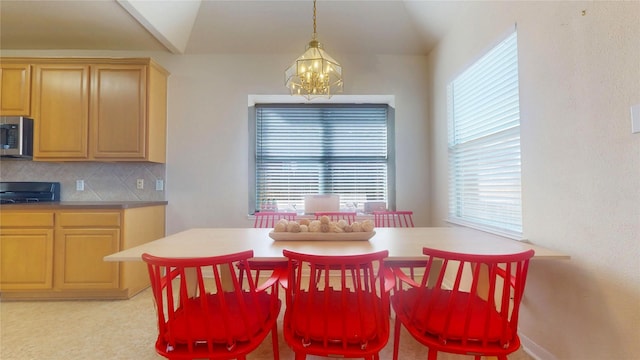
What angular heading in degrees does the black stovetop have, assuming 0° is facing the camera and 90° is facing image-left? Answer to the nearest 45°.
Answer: approximately 0°

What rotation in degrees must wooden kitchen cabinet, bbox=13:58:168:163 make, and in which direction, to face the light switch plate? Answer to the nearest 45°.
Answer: approximately 45° to its left

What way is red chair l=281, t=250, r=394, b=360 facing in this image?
away from the camera

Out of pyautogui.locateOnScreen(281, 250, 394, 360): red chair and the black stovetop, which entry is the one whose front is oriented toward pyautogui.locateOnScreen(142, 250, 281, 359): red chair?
the black stovetop

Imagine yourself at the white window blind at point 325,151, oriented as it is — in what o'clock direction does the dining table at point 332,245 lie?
The dining table is roughly at 12 o'clock from the white window blind.

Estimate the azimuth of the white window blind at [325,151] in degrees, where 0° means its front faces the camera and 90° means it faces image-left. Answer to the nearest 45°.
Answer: approximately 0°

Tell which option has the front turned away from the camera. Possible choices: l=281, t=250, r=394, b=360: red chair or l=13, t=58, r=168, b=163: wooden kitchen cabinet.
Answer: the red chair

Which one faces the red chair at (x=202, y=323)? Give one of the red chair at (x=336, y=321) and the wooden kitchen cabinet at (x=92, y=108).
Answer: the wooden kitchen cabinet

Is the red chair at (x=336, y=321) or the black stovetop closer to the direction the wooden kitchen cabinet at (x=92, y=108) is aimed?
the red chair

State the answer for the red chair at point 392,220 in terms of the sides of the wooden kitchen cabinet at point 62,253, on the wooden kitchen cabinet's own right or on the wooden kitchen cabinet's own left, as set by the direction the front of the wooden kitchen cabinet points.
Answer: on the wooden kitchen cabinet's own left
